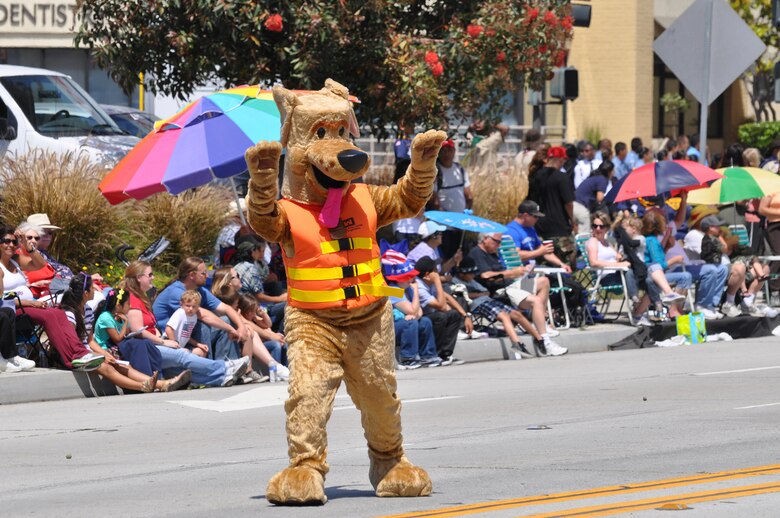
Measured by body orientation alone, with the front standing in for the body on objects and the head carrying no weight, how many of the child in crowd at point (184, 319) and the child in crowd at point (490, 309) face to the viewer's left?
0

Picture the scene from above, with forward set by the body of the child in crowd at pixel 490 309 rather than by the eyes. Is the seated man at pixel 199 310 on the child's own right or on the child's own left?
on the child's own right

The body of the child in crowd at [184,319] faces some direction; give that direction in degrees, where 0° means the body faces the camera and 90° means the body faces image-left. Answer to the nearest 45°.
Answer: approximately 315°

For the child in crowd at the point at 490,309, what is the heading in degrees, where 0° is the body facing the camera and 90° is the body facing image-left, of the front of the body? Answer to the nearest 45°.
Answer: approximately 315°

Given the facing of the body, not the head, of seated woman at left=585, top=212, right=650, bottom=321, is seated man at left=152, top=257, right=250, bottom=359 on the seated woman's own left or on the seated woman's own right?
on the seated woman's own right

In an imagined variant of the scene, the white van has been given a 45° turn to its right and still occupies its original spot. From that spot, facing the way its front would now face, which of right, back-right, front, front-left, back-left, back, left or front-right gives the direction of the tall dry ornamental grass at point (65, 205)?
front

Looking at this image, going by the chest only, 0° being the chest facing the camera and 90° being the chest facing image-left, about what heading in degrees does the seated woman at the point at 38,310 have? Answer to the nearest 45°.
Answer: approximately 315°

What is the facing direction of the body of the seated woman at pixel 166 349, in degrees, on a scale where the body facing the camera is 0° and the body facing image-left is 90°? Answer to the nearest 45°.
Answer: approximately 270°

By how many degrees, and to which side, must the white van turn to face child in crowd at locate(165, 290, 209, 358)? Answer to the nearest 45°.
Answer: approximately 45° to its right

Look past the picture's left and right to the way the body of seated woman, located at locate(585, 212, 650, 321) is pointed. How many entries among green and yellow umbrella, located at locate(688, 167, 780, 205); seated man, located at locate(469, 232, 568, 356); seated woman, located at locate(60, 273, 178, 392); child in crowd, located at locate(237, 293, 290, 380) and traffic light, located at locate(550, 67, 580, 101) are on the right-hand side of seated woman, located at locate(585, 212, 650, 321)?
3

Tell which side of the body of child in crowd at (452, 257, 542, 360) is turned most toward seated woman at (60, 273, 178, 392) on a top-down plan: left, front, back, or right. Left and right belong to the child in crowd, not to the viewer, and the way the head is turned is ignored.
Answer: right

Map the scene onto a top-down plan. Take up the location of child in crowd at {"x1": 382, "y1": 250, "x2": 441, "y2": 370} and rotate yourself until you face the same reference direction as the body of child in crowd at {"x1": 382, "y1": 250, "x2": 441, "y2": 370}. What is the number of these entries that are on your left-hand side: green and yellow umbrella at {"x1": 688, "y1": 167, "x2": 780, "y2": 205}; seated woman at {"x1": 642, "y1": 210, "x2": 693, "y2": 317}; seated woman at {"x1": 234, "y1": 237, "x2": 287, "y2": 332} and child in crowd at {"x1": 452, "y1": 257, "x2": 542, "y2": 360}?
3
